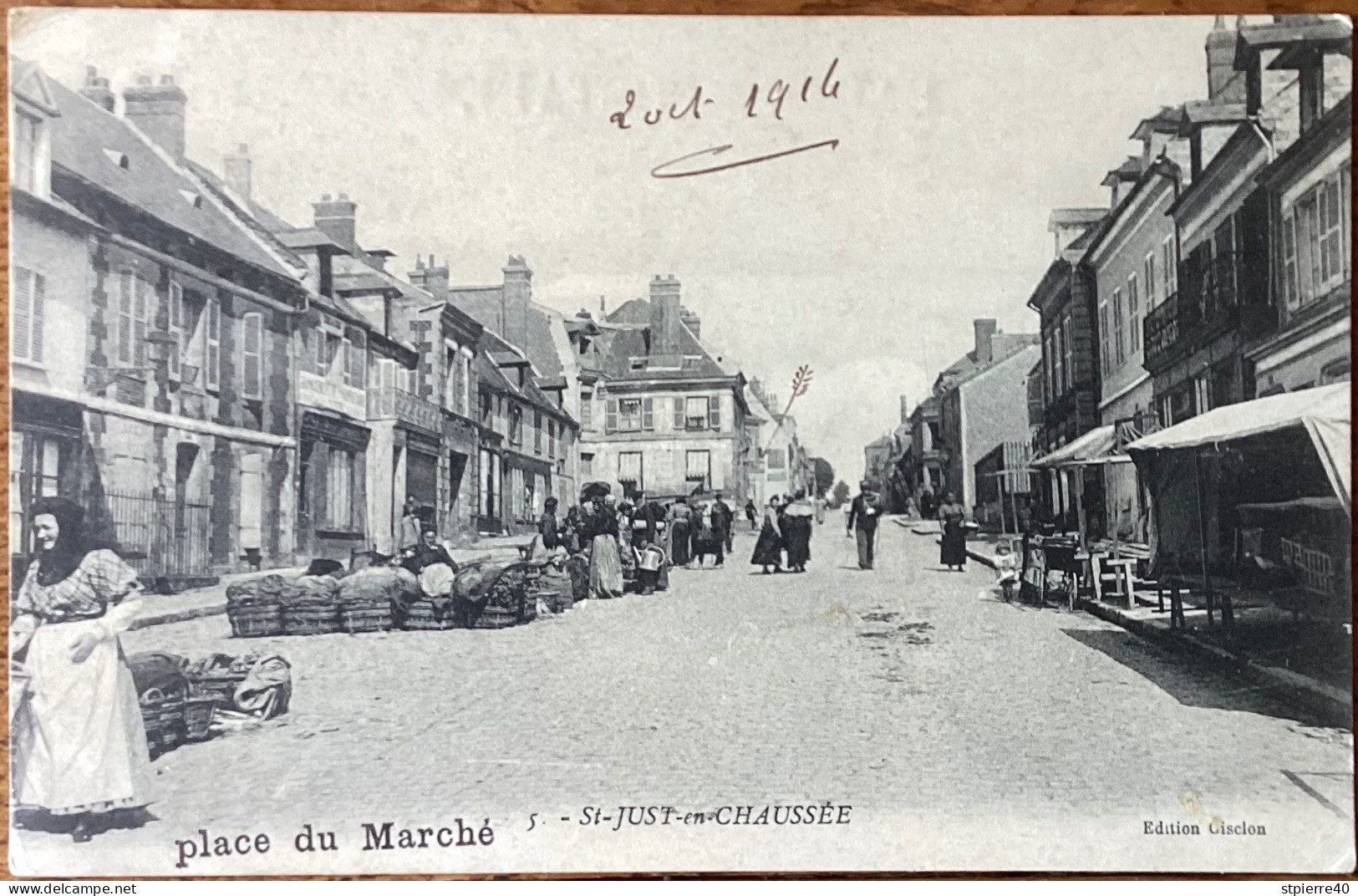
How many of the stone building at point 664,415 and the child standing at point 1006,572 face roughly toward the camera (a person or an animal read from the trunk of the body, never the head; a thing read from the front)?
2

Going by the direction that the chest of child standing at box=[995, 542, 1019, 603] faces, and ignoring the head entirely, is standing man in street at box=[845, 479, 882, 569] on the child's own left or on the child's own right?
on the child's own right

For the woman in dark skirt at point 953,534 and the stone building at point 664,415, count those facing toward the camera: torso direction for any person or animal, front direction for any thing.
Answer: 2

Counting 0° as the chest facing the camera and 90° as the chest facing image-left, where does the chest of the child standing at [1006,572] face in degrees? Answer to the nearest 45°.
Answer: approximately 0°
